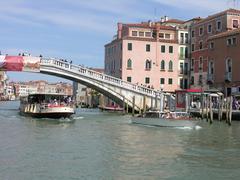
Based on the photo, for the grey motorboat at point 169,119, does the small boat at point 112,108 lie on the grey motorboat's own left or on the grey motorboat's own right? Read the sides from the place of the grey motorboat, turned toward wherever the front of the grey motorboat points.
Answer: on the grey motorboat's own right

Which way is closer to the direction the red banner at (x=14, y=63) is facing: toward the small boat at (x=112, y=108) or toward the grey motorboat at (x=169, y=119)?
the grey motorboat

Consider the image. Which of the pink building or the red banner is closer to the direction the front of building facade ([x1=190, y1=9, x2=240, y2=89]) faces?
the red banner

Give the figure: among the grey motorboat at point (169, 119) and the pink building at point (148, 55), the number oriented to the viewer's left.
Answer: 1

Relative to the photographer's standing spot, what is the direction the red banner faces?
facing the viewer

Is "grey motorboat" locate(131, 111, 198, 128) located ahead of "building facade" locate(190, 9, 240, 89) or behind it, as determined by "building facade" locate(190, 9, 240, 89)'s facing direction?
ahead

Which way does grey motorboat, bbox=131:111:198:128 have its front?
to the viewer's left

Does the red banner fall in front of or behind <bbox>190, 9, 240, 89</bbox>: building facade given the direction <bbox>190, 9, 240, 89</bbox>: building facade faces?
in front

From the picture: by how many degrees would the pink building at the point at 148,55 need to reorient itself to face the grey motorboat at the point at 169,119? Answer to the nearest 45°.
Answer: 0° — it already faces it

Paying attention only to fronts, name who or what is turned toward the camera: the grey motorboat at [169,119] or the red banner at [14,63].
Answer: the red banner

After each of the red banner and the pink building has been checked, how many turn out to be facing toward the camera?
2
